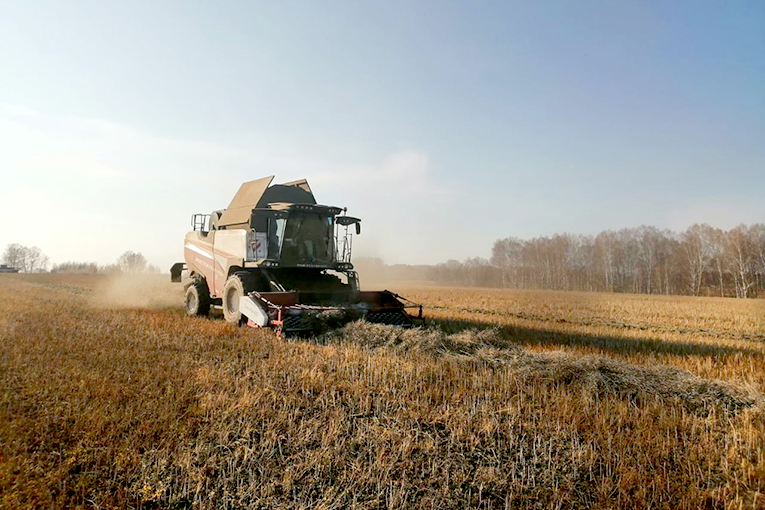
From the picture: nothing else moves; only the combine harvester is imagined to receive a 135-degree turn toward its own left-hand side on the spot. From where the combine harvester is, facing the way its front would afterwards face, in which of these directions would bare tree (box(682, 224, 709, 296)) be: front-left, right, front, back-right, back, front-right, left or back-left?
front-right

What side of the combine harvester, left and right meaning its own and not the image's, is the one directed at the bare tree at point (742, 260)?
left

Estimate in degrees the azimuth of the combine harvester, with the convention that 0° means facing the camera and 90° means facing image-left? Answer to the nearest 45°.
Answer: approximately 315°
